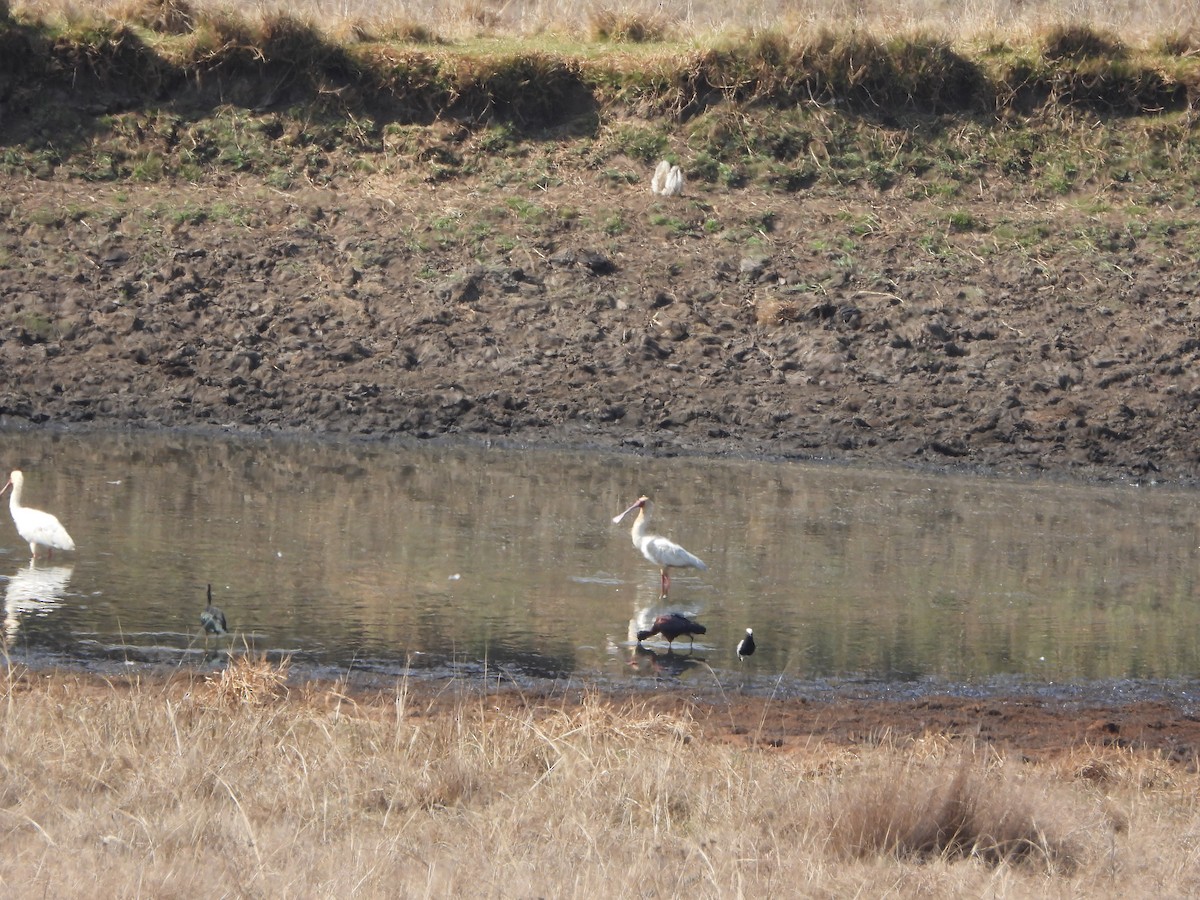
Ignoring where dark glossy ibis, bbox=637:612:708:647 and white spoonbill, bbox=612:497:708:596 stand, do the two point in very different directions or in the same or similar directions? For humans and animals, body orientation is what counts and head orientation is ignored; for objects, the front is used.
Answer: same or similar directions

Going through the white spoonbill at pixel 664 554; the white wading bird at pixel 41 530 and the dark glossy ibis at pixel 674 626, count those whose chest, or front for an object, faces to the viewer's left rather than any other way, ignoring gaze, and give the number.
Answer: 3

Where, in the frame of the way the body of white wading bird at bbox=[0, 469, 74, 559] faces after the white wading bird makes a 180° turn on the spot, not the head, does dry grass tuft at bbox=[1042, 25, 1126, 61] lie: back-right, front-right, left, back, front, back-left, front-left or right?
front-left

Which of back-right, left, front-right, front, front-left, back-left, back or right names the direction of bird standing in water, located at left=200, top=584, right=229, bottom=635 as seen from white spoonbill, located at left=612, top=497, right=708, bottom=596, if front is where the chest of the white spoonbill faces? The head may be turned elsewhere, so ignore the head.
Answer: front-left

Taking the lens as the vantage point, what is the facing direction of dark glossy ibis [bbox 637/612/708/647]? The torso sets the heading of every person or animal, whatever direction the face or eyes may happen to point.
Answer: facing to the left of the viewer

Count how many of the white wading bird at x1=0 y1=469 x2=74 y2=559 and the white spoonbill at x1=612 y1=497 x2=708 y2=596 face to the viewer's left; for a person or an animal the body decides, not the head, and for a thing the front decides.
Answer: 2

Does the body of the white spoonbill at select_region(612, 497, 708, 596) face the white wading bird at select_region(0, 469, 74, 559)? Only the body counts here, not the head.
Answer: yes

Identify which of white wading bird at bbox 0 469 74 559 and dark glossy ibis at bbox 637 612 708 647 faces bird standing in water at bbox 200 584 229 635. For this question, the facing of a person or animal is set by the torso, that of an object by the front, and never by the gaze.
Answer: the dark glossy ibis

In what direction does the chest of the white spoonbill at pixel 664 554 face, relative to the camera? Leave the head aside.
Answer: to the viewer's left

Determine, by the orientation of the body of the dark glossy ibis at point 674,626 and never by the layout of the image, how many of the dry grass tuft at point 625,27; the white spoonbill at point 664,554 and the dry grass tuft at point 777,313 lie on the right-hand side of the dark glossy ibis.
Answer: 3

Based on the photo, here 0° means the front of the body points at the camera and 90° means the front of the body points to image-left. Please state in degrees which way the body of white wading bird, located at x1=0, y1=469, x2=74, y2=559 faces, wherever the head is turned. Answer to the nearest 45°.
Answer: approximately 90°

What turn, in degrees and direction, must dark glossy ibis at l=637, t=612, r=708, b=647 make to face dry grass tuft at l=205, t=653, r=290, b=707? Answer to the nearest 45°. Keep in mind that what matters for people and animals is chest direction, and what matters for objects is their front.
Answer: approximately 45° to its left
